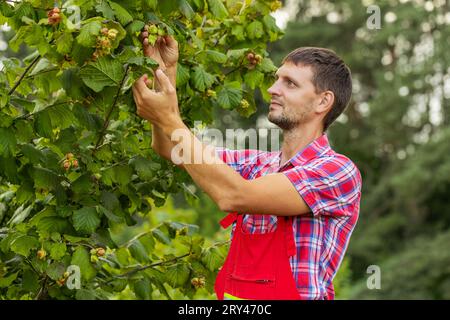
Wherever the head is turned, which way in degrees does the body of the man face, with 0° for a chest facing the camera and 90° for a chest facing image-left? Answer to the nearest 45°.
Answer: approximately 45°
